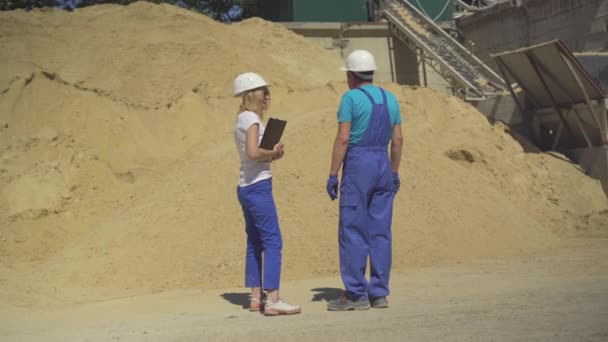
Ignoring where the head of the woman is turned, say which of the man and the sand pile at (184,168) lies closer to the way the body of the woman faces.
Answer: the man

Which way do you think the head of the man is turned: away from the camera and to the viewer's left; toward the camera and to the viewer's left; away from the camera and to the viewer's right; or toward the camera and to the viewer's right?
away from the camera and to the viewer's left

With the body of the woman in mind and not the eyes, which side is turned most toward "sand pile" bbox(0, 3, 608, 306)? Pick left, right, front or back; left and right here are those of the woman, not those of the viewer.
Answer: left

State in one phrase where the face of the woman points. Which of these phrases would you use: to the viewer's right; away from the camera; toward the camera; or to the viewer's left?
to the viewer's right

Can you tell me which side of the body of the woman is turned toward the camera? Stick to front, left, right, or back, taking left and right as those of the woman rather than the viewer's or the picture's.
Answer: right

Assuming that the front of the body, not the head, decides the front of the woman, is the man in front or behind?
in front

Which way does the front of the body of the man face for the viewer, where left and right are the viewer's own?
facing away from the viewer and to the left of the viewer

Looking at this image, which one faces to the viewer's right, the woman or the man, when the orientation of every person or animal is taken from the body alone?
the woman

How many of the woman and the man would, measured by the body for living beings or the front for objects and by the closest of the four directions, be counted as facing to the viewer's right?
1
